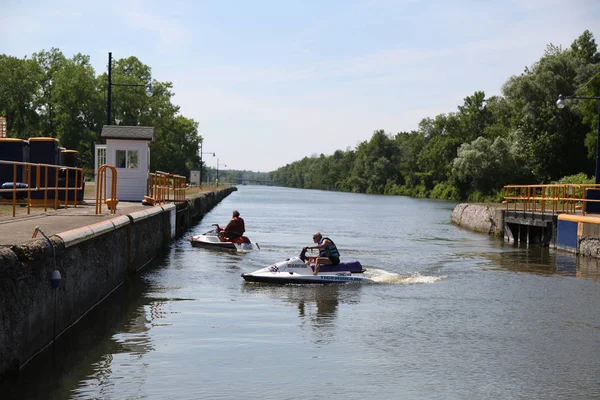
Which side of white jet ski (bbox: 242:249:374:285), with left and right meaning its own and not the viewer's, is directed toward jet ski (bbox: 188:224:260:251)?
right

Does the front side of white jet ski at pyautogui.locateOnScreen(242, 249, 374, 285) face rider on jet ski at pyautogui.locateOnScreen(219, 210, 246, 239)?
no

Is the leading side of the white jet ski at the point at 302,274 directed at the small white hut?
no

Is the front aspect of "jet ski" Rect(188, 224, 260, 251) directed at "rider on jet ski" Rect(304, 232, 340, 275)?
no

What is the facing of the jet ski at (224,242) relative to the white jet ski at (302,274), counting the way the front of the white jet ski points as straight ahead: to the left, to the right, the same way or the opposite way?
the same way

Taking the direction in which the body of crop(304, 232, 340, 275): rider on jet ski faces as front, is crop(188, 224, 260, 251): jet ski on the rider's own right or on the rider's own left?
on the rider's own right

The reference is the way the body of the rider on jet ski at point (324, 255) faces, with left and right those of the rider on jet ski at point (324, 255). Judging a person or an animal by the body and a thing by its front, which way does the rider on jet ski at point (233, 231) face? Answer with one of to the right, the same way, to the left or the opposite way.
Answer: the same way

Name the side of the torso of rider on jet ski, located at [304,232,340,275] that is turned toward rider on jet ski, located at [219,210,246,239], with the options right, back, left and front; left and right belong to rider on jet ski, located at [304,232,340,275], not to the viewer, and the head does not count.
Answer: right

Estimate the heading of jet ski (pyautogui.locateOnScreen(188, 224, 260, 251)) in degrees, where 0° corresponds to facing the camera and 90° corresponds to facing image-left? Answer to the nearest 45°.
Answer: approximately 90°

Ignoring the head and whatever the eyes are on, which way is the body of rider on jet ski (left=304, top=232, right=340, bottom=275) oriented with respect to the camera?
to the viewer's left

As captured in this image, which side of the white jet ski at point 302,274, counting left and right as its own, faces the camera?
left

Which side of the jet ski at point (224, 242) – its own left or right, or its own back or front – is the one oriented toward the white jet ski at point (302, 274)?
left

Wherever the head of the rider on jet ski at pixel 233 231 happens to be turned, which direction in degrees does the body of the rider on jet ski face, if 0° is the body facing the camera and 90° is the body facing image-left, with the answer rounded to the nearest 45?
approximately 90°
